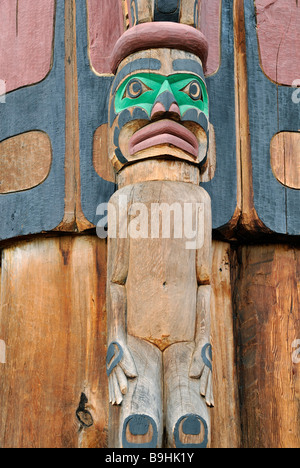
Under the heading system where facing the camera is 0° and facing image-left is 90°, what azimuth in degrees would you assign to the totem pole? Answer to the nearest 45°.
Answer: approximately 0°

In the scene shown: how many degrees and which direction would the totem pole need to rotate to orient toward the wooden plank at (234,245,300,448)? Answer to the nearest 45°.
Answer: approximately 135° to its left
